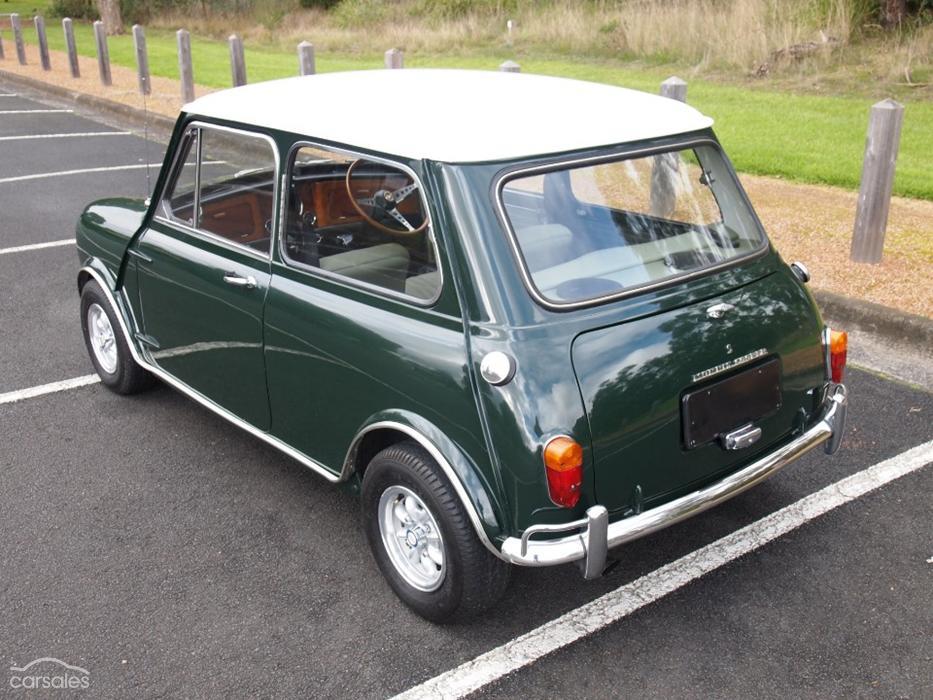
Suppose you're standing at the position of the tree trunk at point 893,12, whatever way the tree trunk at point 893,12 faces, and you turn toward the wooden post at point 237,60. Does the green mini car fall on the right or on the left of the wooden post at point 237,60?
left

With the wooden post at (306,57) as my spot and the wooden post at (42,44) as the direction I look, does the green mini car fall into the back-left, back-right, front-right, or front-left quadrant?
back-left

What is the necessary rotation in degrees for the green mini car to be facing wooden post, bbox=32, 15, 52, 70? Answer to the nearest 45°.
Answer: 0° — it already faces it

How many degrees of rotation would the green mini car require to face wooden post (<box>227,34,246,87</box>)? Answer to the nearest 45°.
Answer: approximately 45° to its right

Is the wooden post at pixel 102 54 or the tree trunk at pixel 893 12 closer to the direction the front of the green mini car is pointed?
the wooden post

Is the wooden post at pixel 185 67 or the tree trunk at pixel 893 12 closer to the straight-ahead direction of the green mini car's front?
the wooden post

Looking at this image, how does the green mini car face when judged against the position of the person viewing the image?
facing away from the viewer and to the left of the viewer

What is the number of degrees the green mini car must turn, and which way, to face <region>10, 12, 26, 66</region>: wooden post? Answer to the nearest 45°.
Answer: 0° — it already faces it

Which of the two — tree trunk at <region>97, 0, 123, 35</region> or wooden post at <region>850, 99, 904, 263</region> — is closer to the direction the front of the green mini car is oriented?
the tree trunk

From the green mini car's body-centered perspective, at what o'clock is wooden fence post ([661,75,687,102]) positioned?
The wooden fence post is roughly at 2 o'clock from the green mini car.

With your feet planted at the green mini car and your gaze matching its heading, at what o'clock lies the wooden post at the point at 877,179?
The wooden post is roughly at 3 o'clock from the green mini car.

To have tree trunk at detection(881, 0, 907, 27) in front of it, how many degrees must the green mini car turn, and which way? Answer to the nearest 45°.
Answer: approximately 90° to its right

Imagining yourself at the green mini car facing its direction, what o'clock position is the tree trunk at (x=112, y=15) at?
The tree trunk is roughly at 1 o'clock from the green mini car.

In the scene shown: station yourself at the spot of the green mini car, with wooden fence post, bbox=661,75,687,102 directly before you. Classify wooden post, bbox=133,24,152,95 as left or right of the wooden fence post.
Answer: left
